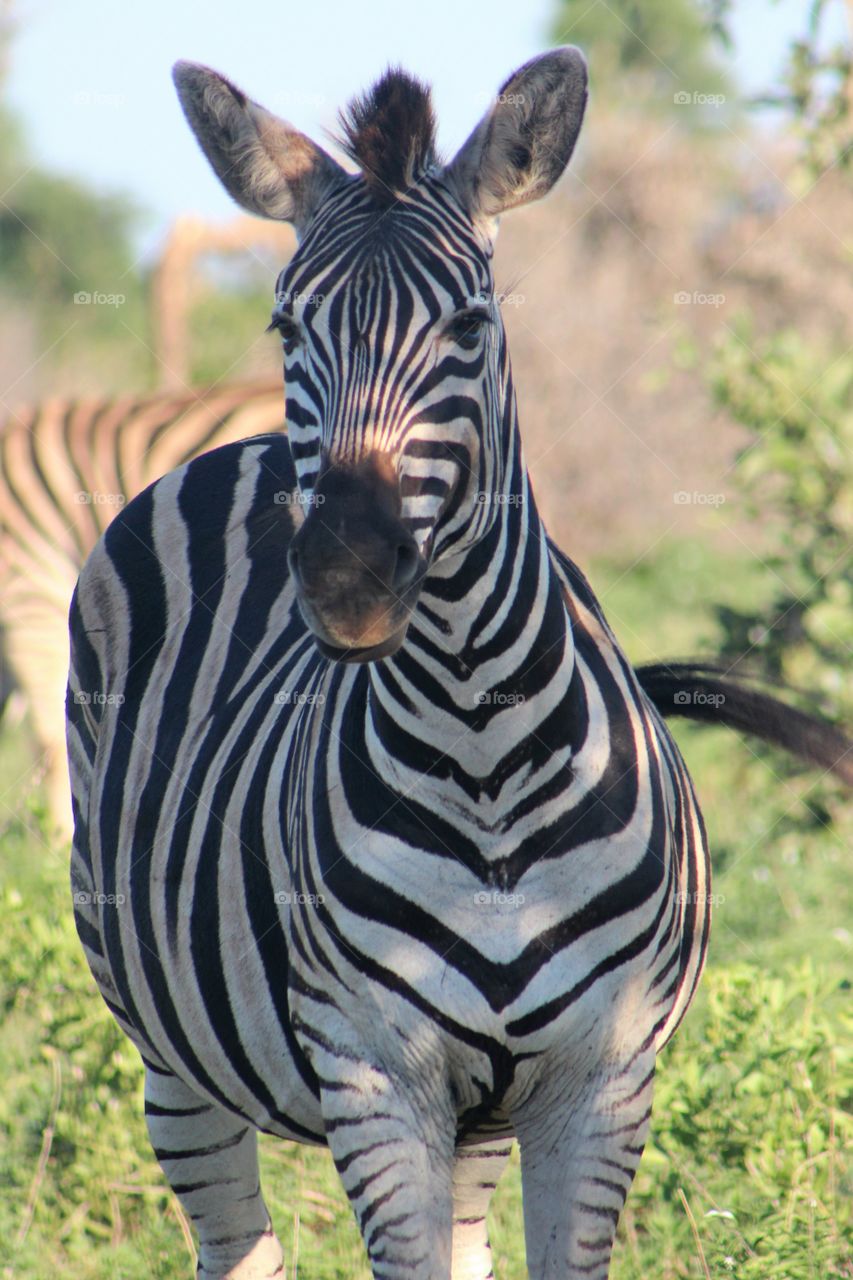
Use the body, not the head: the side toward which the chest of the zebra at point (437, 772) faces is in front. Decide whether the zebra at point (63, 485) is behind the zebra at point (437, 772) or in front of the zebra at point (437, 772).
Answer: behind

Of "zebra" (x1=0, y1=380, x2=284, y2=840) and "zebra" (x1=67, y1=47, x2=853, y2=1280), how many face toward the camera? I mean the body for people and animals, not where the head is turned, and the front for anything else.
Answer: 1

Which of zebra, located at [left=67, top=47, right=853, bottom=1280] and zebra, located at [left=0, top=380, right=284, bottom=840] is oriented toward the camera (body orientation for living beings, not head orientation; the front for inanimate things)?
zebra, located at [left=67, top=47, right=853, bottom=1280]

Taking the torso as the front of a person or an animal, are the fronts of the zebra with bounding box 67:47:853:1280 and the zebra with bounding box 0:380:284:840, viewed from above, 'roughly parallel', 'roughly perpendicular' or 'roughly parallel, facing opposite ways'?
roughly perpendicular

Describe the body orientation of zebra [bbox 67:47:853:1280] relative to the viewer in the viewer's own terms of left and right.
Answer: facing the viewer
